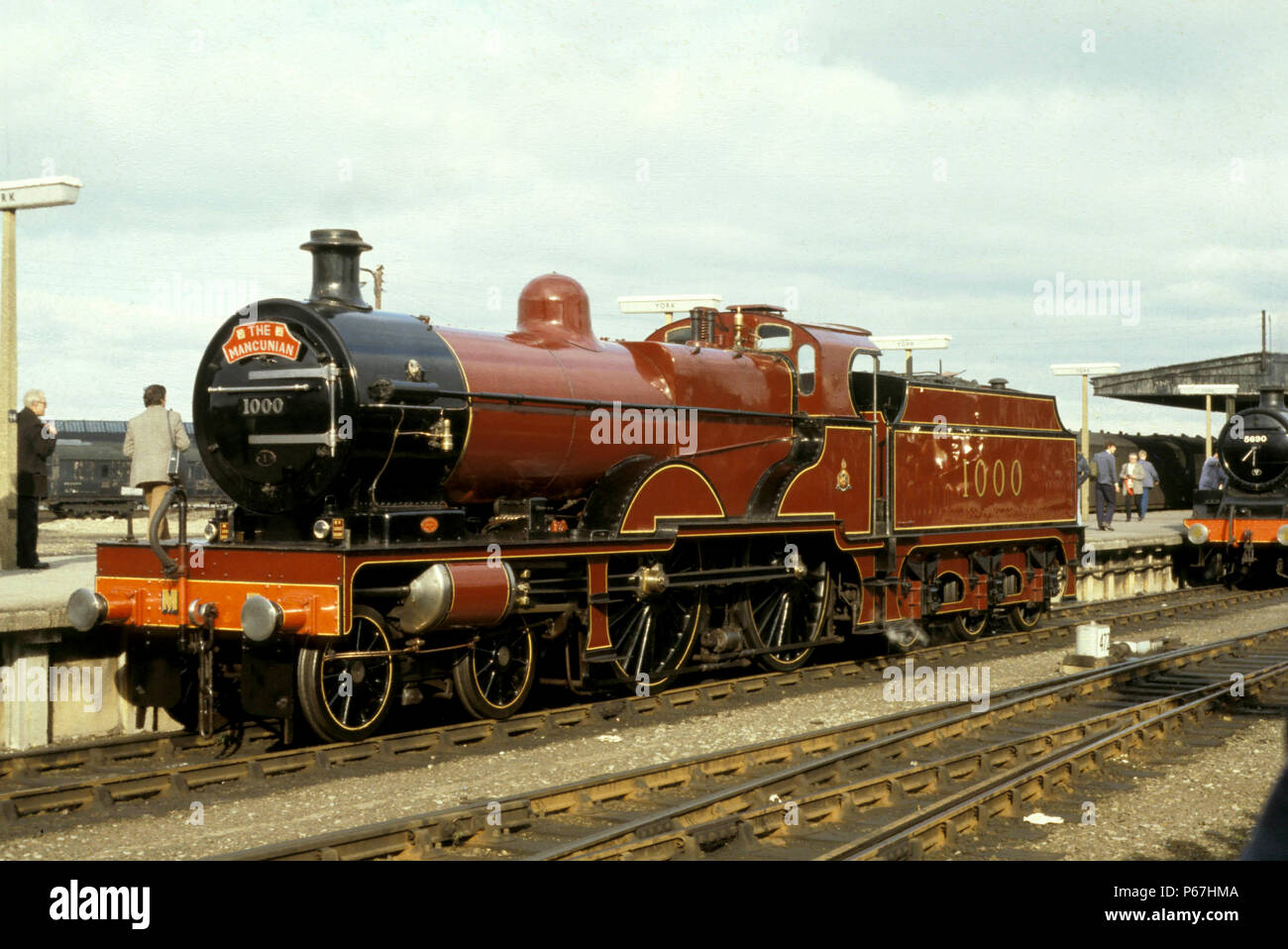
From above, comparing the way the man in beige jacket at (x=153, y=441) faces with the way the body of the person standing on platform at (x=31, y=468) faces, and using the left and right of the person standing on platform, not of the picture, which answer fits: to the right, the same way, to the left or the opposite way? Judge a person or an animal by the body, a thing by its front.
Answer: to the left

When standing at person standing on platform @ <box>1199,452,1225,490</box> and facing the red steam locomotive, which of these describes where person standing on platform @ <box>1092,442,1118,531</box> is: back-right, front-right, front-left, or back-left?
front-right

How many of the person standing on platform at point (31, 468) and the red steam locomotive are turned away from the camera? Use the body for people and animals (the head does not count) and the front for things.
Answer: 0

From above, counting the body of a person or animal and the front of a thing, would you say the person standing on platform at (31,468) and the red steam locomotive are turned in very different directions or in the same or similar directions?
very different directions

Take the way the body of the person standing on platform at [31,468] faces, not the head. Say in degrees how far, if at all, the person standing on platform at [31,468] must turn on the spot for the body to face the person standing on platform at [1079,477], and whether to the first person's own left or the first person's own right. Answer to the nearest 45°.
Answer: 0° — they already face them

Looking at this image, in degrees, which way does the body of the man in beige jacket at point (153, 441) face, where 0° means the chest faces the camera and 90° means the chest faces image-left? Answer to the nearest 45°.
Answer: approximately 180°

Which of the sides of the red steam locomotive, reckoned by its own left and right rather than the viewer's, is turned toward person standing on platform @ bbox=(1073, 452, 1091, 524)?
back

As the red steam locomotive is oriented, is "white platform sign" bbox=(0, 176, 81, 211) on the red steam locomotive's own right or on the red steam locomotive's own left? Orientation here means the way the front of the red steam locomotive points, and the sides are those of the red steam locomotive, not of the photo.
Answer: on the red steam locomotive's own right

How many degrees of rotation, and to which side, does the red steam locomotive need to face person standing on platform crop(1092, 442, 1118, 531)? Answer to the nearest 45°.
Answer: approximately 180°

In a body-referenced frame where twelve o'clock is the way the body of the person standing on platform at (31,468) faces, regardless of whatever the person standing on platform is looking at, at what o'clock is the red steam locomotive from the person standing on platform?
The red steam locomotive is roughly at 12 o'clock from the person standing on platform.

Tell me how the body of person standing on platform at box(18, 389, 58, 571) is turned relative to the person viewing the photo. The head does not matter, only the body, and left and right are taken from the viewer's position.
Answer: facing to the right of the viewer

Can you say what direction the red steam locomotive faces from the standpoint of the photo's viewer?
facing the viewer and to the left of the viewer
